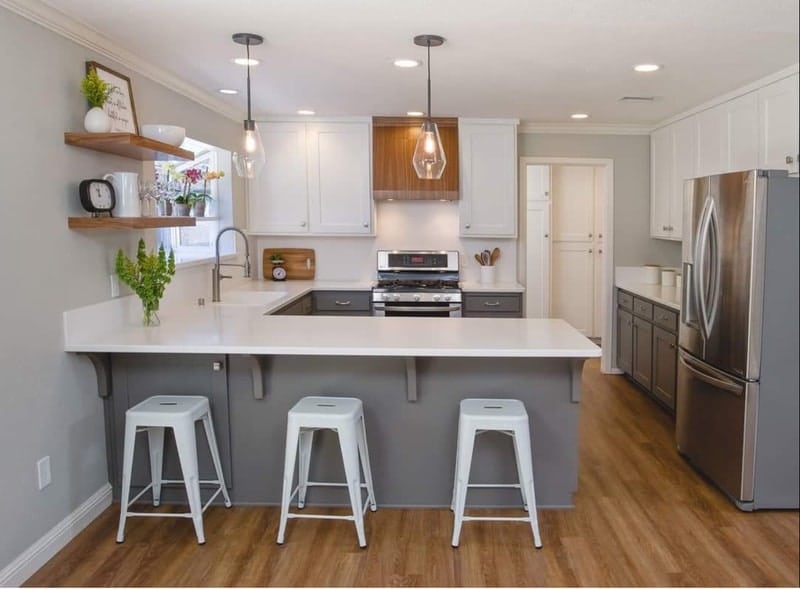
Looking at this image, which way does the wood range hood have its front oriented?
toward the camera

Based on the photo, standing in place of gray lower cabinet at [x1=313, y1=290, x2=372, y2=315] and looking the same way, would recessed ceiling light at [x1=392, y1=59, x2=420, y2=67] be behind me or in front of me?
in front

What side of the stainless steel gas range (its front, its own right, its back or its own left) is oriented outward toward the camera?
front

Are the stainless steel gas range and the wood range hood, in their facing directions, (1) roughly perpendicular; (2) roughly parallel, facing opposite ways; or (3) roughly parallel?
roughly parallel

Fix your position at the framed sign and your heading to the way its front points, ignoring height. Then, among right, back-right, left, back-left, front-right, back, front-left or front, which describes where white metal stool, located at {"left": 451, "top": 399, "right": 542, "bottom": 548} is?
front

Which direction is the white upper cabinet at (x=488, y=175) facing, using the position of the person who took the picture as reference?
facing the viewer

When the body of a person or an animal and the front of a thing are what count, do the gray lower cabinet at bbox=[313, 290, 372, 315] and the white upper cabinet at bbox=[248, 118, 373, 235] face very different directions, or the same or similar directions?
same or similar directions

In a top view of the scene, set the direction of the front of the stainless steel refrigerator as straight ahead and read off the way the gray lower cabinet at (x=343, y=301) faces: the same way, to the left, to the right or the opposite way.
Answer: to the left

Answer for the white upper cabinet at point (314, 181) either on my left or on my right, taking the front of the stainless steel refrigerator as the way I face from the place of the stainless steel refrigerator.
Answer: on my right

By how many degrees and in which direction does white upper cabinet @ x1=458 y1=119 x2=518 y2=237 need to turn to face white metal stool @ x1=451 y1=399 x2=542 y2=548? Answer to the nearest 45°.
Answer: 0° — it already faces it

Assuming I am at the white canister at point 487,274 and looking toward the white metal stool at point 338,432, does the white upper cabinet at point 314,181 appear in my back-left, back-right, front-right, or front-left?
front-right

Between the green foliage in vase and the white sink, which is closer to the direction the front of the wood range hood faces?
the green foliage in vase

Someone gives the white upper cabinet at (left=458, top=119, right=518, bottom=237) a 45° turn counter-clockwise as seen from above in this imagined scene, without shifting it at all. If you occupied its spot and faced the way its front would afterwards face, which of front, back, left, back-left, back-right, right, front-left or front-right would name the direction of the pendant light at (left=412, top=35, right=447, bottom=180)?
front-right
